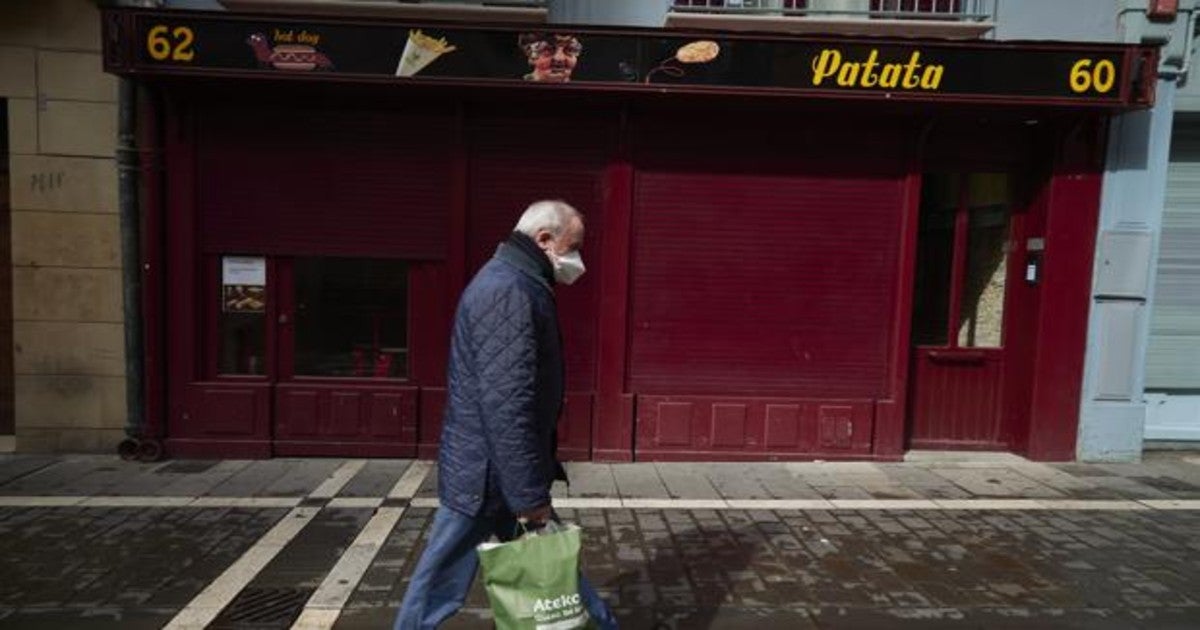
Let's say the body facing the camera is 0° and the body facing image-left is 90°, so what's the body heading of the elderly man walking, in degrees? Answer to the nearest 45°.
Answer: approximately 270°

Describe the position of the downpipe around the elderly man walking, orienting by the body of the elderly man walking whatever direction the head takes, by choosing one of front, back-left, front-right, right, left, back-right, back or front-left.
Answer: back-left

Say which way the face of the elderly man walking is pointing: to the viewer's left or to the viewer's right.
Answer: to the viewer's right
